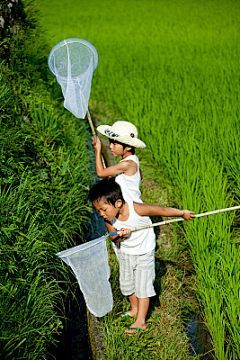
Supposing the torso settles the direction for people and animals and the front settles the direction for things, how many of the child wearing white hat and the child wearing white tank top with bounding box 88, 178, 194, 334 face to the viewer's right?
0

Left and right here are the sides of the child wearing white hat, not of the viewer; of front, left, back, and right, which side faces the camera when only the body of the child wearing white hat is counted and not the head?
left

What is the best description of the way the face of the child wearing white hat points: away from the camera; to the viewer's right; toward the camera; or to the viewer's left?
to the viewer's left

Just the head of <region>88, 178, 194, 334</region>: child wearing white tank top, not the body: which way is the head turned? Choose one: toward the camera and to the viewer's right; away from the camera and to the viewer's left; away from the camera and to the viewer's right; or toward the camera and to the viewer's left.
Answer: toward the camera and to the viewer's left

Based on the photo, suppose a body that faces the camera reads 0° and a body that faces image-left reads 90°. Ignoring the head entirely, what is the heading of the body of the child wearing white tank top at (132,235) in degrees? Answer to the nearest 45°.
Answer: approximately 45°
